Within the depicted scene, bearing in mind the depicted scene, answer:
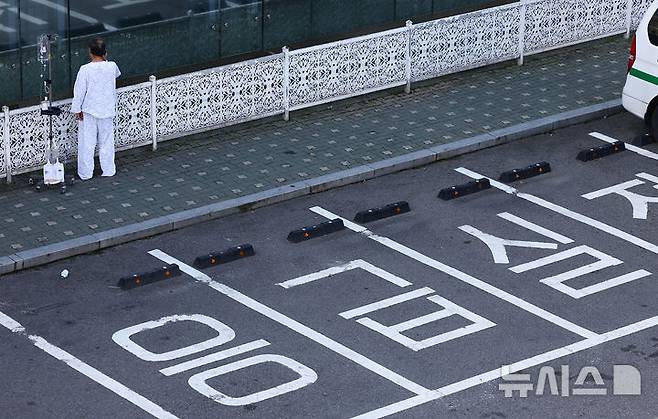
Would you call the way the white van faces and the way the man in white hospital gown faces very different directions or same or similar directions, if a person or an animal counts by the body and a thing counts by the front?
very different directions

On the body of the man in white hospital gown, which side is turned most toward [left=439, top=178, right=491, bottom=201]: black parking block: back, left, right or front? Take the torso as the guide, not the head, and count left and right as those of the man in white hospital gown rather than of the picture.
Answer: right

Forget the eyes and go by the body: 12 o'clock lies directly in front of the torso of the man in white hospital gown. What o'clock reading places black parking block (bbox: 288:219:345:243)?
The black parking block is roughly at 4 o'clock from the man in white hospital gown.

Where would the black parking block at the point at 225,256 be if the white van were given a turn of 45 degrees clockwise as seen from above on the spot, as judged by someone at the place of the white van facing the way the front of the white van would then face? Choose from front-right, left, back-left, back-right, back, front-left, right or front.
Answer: front-right

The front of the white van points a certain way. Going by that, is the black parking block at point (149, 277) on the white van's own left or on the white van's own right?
on the white van's own right

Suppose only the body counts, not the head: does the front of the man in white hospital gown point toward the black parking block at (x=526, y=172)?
no

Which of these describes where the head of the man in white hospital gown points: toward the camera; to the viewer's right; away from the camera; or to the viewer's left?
away from the camera

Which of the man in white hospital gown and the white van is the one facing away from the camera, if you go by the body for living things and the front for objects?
the man in white hospital gown

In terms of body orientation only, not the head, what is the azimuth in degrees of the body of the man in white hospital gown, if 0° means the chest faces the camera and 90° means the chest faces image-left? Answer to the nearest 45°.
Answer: approximately 180°

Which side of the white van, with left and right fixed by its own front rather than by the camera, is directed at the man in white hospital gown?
right

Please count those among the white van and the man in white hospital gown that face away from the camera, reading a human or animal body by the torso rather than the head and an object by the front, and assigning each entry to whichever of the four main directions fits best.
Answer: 1

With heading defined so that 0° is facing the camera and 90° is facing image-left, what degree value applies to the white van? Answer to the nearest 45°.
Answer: approximately 315°

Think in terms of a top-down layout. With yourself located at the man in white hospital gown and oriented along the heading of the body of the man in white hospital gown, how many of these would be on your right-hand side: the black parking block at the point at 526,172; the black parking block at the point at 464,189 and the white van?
3

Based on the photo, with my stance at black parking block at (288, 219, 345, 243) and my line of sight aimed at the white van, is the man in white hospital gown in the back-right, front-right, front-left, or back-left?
back-left

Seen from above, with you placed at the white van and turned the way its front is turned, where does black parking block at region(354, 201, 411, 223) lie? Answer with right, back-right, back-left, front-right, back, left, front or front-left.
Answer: right

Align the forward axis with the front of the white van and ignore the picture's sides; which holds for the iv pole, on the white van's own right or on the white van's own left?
on the white van's own right
